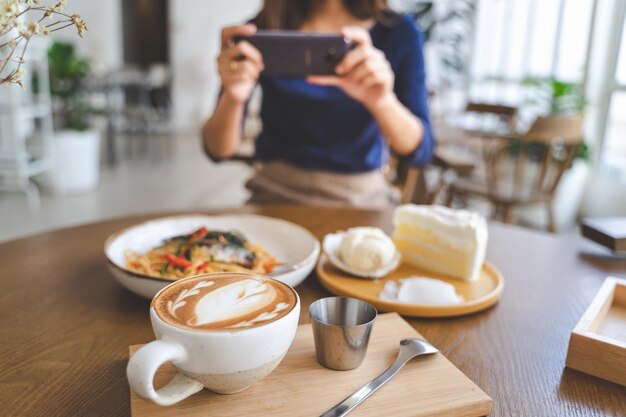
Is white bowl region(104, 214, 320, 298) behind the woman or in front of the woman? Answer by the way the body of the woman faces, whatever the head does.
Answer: in front

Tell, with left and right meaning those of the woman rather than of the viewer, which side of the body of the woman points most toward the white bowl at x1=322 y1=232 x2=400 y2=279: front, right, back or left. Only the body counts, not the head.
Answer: front

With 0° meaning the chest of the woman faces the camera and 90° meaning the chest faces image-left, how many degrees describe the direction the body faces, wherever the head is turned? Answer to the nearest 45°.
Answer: approximately 0°

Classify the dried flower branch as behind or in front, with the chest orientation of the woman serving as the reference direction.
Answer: in front

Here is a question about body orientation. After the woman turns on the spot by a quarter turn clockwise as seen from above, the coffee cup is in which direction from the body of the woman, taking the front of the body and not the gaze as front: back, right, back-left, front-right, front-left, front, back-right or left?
left

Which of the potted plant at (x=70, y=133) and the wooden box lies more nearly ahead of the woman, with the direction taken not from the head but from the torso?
the wooden box

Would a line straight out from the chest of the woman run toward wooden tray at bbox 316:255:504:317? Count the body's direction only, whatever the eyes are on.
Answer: yes

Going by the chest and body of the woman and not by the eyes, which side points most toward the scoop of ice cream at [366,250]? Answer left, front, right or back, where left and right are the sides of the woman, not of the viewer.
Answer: front

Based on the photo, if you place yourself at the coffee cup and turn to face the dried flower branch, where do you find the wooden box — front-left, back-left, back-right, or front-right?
back-right

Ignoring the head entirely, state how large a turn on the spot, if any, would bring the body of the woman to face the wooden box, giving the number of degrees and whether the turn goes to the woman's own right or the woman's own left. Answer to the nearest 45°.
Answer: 0° — they already face it

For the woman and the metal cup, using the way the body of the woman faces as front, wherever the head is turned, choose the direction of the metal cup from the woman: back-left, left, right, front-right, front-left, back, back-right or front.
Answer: front
